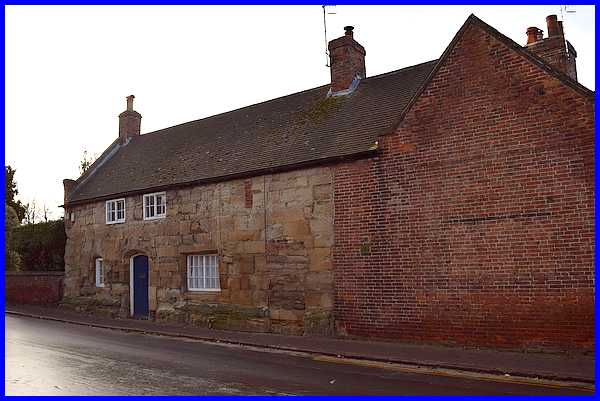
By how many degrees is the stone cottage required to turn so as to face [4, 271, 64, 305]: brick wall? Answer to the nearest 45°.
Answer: approximately 90° to its right

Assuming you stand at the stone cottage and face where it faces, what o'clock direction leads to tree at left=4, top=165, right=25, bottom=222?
The tree is roughly at 3 o'clock from the stone cottage.

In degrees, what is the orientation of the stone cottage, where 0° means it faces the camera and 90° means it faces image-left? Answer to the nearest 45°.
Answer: approximately 45°
